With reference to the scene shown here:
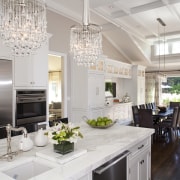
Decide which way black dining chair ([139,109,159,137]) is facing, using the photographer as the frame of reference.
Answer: facing away from the viewer and to the right of the viewer

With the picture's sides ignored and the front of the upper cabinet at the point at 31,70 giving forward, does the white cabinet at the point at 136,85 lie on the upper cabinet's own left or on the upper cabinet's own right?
on the upper cabinet's own left

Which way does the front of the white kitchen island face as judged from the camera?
facing the viewer and to the right of the viewer

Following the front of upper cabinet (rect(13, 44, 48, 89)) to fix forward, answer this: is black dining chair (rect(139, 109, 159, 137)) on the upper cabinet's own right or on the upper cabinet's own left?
on the upper cabinet's own left

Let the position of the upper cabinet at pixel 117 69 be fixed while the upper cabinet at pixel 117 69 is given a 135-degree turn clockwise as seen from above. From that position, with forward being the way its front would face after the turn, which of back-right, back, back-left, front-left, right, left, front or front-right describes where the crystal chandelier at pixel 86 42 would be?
left

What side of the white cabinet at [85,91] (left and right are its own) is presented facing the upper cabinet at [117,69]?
left

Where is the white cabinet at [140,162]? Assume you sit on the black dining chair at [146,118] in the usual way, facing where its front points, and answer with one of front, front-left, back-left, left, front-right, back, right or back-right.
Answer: back-right
